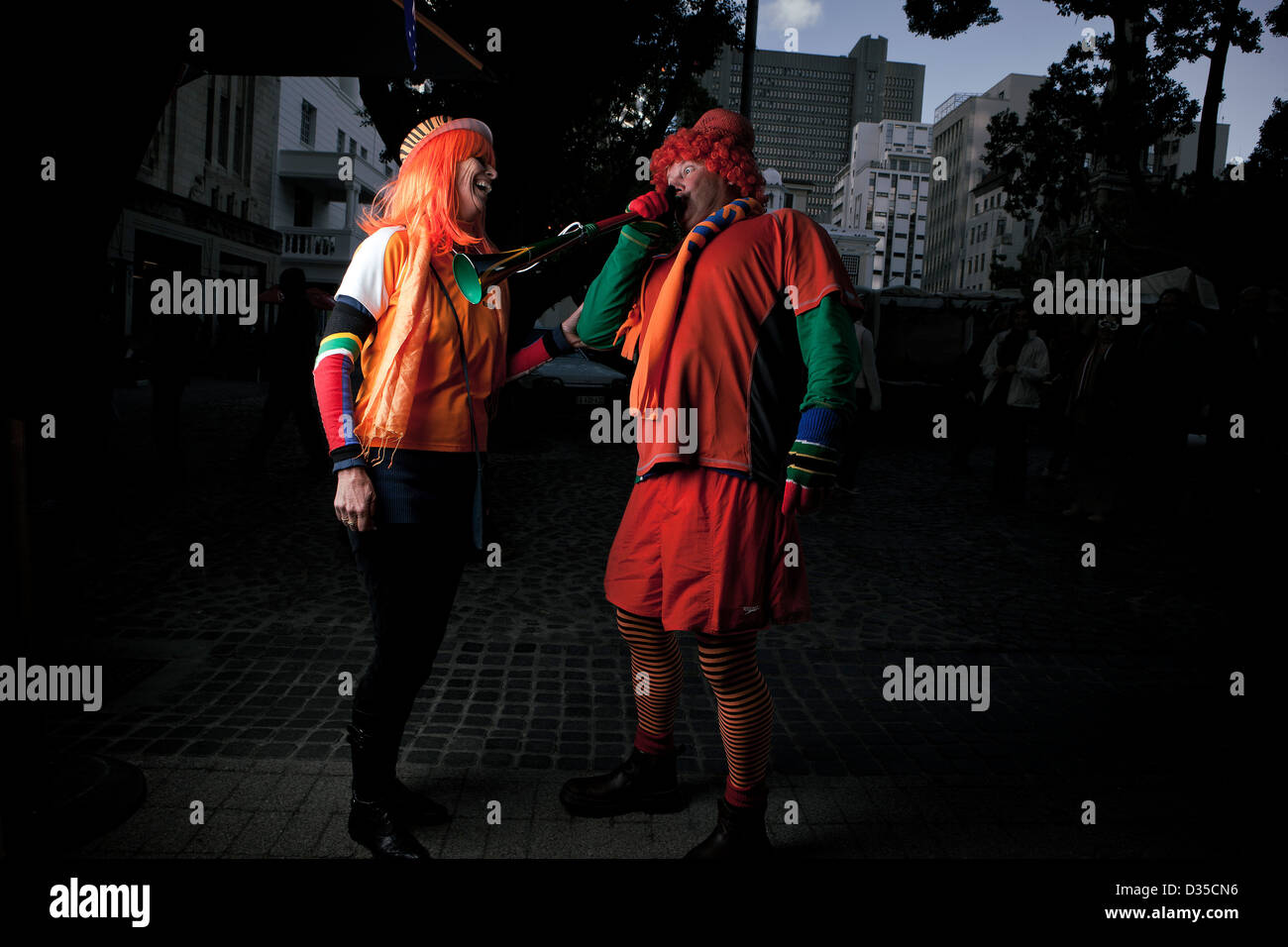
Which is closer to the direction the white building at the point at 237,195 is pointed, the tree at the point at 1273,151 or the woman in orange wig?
the tree

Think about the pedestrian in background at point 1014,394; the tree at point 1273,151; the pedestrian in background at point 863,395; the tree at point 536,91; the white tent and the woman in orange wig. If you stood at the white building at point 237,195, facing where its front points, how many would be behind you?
0

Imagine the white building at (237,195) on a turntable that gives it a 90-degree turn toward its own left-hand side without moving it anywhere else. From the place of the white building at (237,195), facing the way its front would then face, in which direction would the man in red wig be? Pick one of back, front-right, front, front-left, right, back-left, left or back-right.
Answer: back-right

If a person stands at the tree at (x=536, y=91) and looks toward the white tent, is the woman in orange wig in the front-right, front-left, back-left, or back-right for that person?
back-right

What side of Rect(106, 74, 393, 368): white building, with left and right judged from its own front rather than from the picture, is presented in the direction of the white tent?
front

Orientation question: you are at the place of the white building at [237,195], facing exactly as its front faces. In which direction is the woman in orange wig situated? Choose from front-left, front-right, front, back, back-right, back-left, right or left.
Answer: front-right

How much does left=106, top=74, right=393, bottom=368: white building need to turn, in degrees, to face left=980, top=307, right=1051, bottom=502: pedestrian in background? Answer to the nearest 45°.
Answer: approximately 45° to its right

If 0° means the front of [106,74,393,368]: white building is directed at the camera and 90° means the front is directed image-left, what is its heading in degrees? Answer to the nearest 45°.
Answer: approximately 315°

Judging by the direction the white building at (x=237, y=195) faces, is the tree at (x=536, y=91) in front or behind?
in front

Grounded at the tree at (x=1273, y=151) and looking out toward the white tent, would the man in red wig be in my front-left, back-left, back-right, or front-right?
front-left

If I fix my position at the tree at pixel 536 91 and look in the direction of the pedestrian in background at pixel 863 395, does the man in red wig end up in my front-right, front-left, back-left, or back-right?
front-right

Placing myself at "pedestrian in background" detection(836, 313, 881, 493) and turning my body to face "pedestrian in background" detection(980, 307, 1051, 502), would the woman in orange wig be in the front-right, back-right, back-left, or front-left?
back-right

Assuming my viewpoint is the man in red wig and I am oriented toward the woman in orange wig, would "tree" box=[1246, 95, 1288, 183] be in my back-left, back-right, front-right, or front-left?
back-right

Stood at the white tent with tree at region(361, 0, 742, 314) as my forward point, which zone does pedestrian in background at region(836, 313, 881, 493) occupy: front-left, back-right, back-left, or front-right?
front-left

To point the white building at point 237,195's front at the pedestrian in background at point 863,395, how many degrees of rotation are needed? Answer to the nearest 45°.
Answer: approximately 45° to its right
